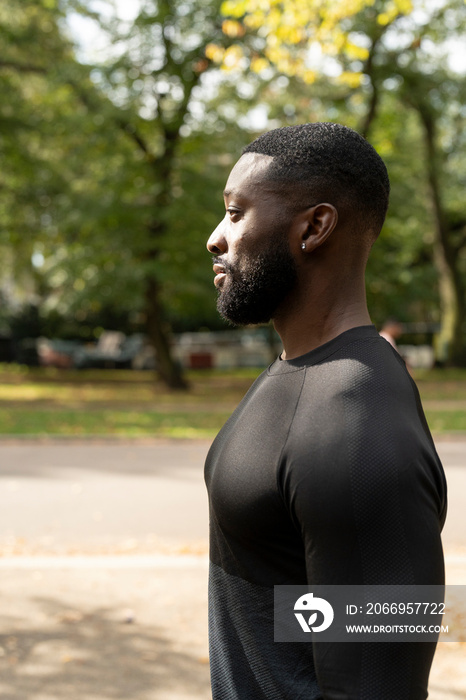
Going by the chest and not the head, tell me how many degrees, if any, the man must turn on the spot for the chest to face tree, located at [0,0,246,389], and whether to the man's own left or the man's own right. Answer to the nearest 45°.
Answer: approximately 90° to the man's own right

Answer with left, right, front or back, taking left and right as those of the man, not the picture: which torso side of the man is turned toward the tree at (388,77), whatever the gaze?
right

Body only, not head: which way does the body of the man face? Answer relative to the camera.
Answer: to the viewer's left

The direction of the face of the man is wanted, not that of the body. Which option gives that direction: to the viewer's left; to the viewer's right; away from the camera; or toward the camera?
to the viewer's left
